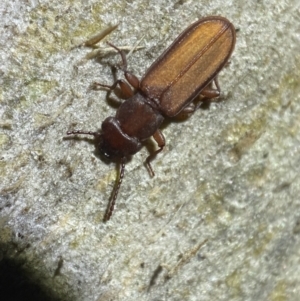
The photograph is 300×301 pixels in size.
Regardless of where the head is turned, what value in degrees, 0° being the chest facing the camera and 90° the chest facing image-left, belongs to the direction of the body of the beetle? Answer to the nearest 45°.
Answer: approximately 45°
